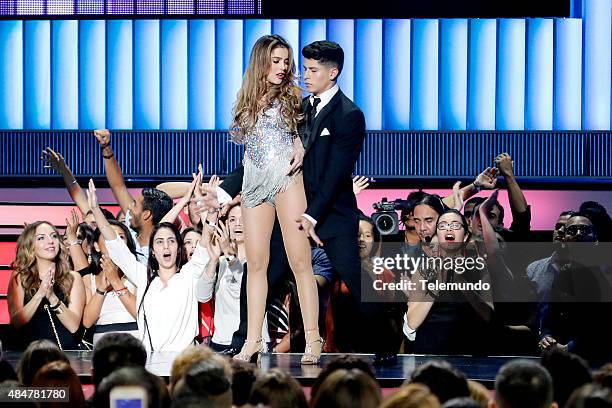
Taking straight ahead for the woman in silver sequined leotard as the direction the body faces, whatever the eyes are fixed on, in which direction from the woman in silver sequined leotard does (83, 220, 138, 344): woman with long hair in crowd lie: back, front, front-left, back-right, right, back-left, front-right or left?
back-right

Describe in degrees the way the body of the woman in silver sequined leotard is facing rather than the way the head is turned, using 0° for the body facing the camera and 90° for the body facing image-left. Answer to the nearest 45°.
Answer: approximately 0°

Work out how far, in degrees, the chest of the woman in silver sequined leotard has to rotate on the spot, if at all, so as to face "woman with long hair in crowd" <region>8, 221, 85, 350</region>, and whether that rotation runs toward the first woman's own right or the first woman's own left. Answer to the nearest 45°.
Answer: approximately 135° to the first woman's own right

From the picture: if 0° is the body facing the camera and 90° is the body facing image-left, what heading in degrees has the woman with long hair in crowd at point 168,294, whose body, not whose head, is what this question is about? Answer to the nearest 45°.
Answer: approximately 0°

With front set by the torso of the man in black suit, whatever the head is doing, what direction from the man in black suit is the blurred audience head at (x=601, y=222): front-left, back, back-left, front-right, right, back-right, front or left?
back

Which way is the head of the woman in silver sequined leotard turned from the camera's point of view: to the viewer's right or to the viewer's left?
to the viewer's right

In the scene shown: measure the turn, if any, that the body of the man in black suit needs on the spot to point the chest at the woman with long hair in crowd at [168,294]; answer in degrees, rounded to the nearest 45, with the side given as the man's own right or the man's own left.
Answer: approximately 90° to the man's own right
